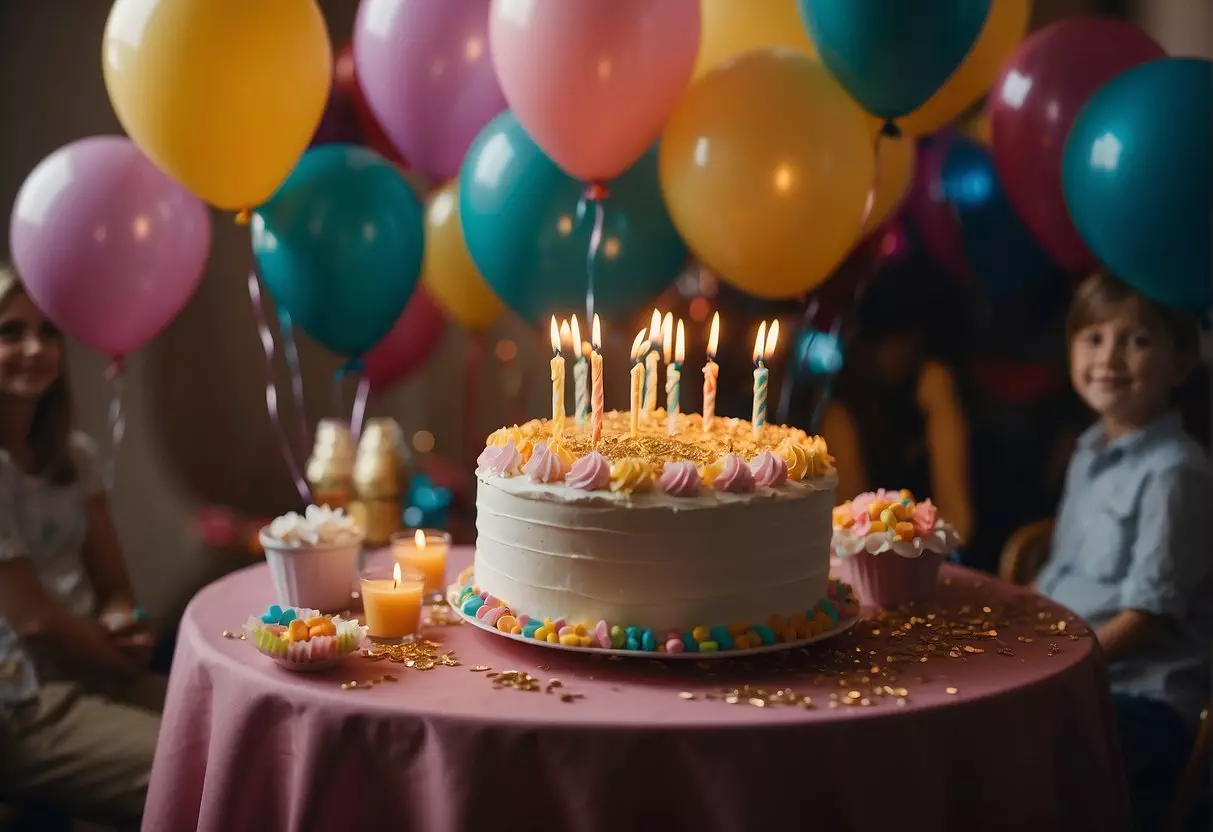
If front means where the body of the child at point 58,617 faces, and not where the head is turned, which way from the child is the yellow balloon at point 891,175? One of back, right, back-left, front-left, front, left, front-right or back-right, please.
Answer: front-left

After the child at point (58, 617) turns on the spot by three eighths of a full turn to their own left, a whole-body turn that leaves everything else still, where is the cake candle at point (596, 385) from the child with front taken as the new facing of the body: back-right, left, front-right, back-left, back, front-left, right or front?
back-right

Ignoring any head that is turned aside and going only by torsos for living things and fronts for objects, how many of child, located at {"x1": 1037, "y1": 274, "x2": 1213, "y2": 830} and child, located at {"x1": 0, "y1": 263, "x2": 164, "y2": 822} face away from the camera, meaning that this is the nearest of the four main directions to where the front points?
0

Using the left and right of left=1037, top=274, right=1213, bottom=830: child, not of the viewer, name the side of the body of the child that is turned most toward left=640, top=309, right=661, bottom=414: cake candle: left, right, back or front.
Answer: front

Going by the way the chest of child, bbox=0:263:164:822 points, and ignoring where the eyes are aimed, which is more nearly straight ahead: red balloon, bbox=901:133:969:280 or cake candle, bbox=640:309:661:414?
the cake candle

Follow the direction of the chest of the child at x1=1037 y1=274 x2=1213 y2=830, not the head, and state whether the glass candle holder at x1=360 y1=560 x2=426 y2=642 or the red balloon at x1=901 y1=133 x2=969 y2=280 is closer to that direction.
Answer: the glass candle holder

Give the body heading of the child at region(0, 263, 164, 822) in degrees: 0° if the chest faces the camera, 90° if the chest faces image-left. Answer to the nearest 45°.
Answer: approximately 315°

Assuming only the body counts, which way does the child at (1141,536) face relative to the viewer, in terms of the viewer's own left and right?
facing the viewer and to the left of the viewer

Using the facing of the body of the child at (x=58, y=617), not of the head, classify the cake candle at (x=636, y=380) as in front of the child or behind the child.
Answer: in front
